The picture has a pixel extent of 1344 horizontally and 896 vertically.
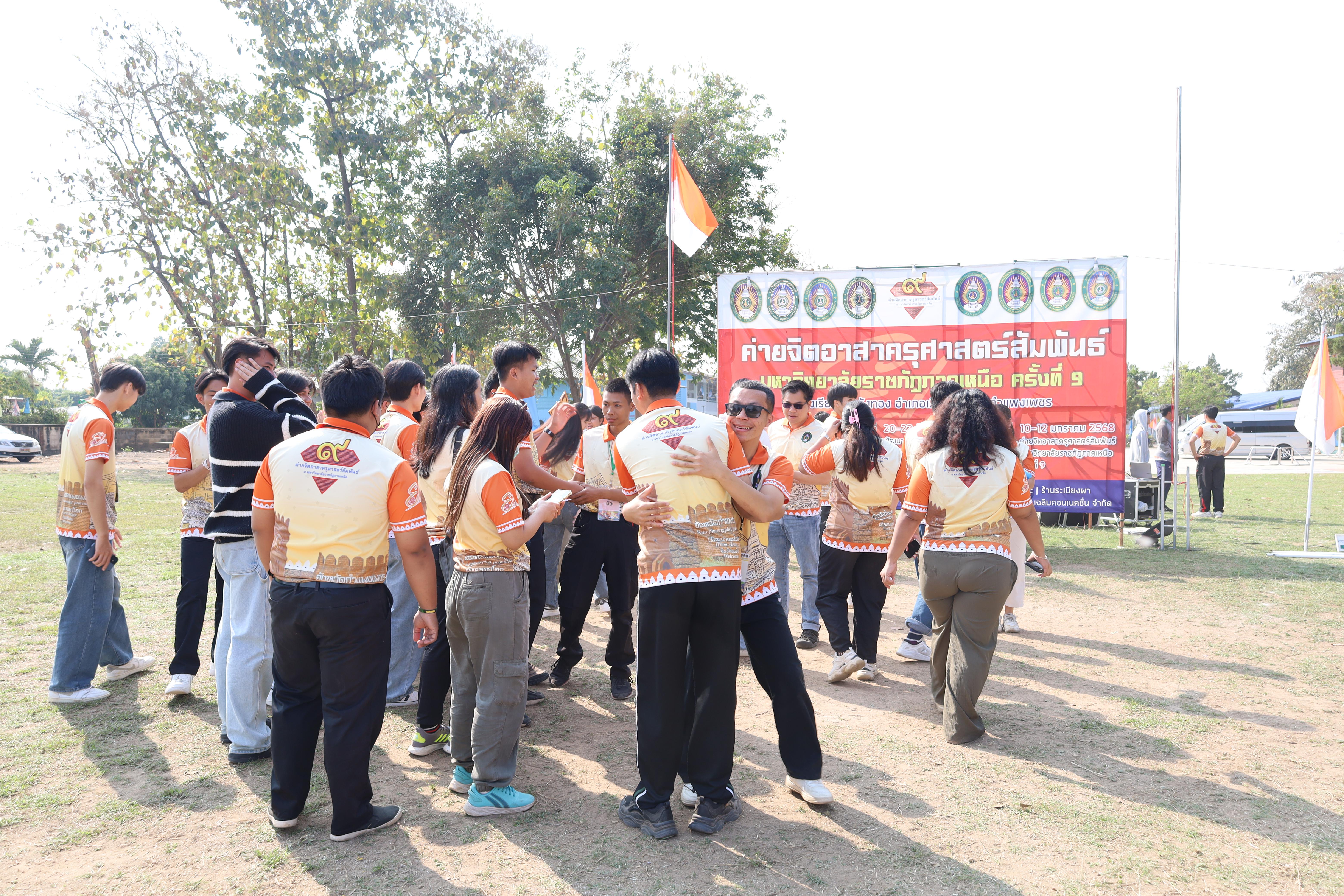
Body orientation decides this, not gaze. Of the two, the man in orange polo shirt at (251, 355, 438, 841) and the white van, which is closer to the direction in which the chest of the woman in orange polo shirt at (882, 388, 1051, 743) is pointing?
the white van

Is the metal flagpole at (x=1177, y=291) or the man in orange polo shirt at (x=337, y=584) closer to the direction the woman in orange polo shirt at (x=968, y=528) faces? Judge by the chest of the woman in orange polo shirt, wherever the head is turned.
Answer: the metal flagpole

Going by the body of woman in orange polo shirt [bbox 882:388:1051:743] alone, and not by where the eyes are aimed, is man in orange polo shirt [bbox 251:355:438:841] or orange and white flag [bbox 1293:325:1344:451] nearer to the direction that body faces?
the orange and white flag

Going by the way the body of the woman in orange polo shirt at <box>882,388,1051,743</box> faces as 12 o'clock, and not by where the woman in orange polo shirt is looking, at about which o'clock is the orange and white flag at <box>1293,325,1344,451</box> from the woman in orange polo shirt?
The orange and white flag is roughly at 1 o'clock from the woman in orange polo shirt.

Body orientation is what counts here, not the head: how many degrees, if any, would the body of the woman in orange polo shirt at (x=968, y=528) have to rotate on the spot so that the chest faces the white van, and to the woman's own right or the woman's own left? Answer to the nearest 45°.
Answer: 0° — they already face it

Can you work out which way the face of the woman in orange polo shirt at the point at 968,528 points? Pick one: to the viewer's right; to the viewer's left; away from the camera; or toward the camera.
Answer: away from the camera

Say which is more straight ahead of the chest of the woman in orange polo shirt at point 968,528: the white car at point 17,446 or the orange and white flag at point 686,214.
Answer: the orange and white flag

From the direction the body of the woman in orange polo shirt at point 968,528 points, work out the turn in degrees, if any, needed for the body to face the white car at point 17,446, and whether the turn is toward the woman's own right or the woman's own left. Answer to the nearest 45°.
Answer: approximately 45° to the woman's own left

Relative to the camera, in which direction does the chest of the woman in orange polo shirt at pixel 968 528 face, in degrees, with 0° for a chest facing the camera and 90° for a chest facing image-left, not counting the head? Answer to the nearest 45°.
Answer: approximately 180°
